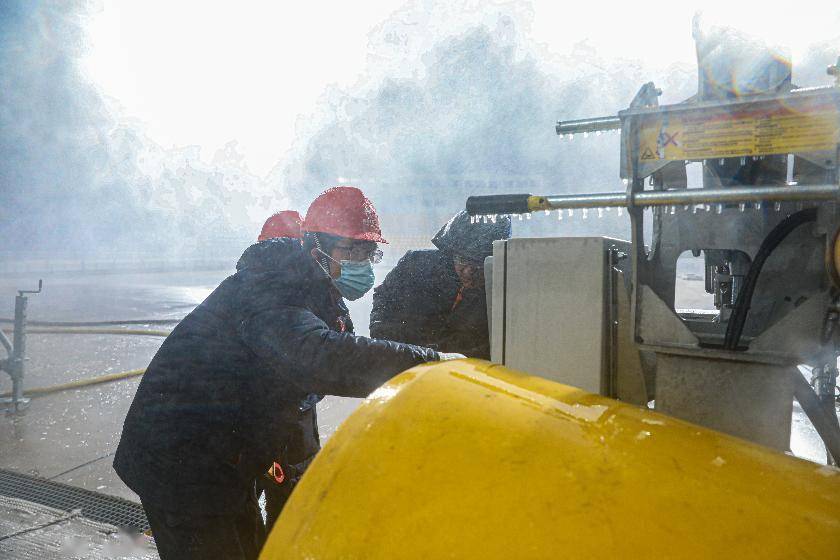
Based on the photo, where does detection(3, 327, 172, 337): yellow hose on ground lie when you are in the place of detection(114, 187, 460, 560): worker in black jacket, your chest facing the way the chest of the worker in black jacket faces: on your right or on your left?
on your left

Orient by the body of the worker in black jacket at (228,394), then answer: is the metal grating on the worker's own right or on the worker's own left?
on the worker's own left

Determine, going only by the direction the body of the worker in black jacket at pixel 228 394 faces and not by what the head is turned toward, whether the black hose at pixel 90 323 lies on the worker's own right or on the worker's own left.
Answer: on the worker's own left

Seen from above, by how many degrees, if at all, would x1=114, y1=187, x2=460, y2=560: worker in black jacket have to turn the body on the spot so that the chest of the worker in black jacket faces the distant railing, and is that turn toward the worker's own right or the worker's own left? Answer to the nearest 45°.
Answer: approximately 90° to the worker's own left

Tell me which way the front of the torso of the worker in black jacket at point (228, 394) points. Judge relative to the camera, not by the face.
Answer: to the viewer's right

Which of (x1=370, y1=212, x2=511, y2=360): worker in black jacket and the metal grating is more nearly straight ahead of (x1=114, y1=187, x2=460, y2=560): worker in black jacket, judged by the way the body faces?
the worker in black jacket

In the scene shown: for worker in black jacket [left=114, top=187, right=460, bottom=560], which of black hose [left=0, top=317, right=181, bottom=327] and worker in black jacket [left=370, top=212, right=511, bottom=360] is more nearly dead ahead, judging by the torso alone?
the worker in black jacket

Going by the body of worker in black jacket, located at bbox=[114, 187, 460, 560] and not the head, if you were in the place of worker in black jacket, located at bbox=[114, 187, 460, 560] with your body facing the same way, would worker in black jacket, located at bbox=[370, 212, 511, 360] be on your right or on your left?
on your left
